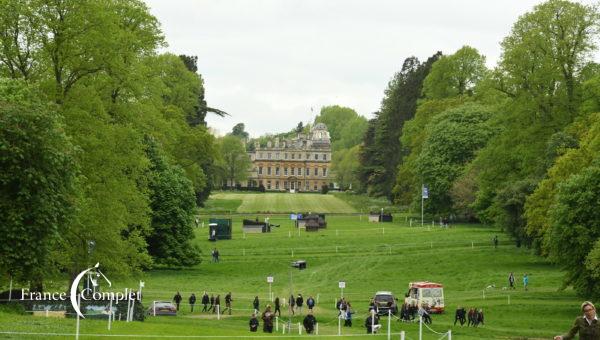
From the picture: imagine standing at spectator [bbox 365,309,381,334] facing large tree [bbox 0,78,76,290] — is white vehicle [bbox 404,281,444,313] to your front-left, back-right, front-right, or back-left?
back-right

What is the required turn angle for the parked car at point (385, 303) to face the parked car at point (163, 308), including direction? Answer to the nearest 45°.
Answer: approximately 90° to its right

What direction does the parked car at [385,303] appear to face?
toward the camera

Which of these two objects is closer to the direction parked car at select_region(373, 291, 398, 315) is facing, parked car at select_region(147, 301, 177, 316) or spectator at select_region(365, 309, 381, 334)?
the spectator

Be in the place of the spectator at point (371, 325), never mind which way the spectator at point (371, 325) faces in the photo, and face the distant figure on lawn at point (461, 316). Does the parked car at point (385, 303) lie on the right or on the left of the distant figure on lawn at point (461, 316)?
left

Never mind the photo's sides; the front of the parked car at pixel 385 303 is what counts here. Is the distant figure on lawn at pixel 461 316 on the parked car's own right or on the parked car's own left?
on the parked car's own left

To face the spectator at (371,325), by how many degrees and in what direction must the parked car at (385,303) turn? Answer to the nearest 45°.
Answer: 0° — it already faces them
